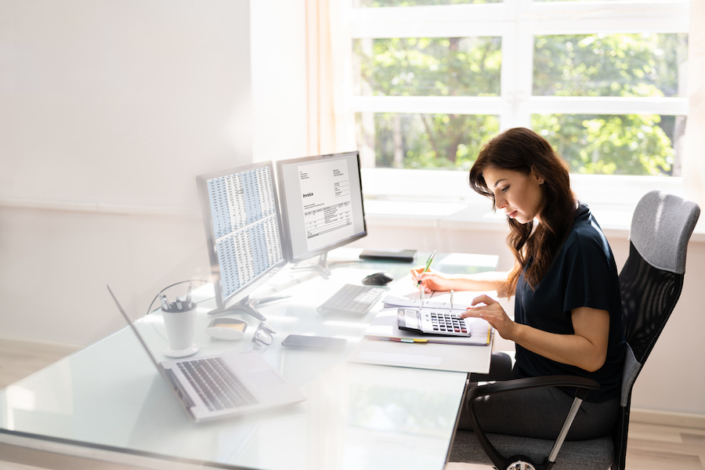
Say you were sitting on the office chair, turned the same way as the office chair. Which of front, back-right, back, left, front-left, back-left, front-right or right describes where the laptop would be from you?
front-left

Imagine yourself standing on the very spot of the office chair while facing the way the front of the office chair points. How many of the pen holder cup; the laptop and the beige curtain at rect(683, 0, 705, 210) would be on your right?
1

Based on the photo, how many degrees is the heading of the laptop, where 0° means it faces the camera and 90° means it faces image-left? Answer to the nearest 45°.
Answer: approximately 270°

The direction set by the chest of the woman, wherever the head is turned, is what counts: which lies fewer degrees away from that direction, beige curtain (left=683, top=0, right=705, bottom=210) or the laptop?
the laptop

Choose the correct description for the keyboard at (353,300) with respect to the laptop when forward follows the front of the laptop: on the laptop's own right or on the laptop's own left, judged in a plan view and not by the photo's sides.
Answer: on the laptop's own left

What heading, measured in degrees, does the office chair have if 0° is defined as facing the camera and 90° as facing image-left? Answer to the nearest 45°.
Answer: approximately 90°

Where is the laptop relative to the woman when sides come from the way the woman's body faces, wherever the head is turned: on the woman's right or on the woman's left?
on the woman's left

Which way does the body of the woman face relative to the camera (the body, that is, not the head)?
to the viewer's left

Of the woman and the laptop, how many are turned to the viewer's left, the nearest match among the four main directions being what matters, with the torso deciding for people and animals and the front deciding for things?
1
